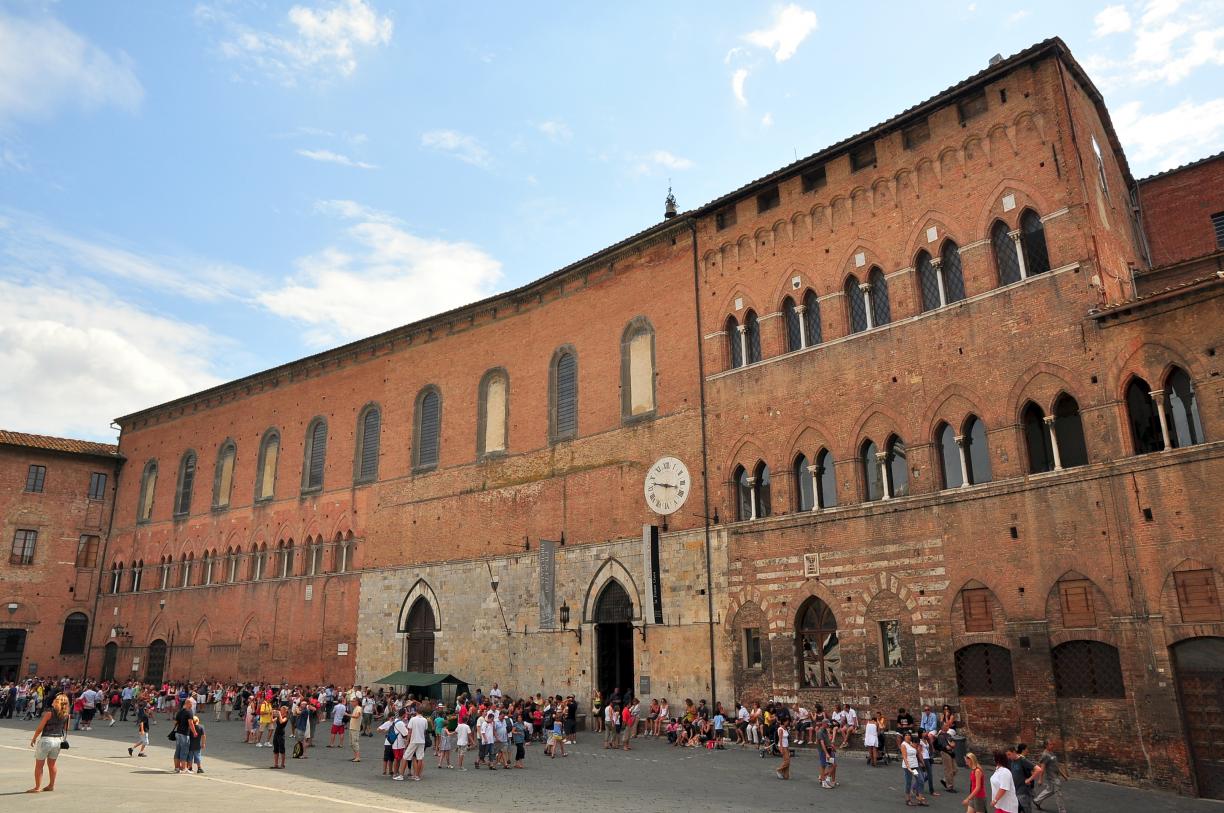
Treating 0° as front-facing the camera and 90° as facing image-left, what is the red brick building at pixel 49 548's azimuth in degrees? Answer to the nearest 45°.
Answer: approximately 0°

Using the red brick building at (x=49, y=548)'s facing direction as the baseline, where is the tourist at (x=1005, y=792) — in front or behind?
in front

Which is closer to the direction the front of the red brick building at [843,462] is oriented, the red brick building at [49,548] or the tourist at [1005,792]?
the tourist

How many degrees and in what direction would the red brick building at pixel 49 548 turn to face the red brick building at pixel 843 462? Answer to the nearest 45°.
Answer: approximately 45° to its left

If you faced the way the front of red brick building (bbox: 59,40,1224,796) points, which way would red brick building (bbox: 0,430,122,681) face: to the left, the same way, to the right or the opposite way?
to the left

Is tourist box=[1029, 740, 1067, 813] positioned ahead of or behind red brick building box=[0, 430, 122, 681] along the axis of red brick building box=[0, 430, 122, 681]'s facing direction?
ahead

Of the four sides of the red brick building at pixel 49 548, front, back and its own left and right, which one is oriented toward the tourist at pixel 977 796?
front

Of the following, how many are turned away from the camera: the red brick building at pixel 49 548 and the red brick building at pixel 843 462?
0
